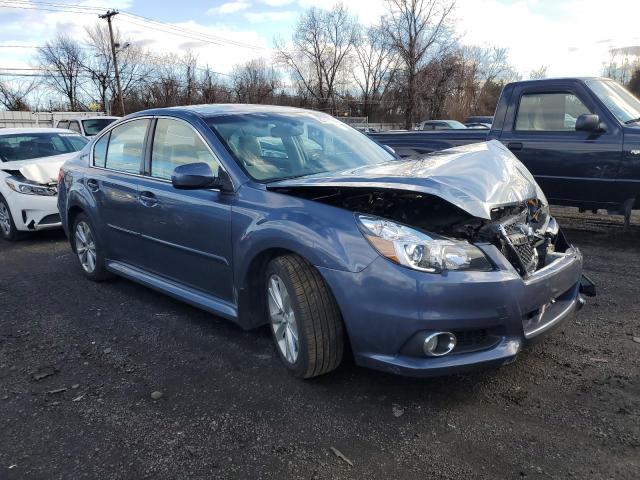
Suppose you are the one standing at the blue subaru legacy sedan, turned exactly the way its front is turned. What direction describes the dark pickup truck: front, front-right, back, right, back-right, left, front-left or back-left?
left

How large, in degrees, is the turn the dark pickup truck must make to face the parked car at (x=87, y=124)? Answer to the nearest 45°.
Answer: approximately 135° to its left

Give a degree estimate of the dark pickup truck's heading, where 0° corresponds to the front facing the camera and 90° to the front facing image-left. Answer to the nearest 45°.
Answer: approximately 270°

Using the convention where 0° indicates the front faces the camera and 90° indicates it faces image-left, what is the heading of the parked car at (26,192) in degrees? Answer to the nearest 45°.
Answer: approximately 315°

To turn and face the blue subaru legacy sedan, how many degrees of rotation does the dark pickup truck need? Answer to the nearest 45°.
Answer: approximately 90° to its right

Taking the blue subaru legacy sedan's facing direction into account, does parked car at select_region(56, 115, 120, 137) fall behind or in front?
behind
